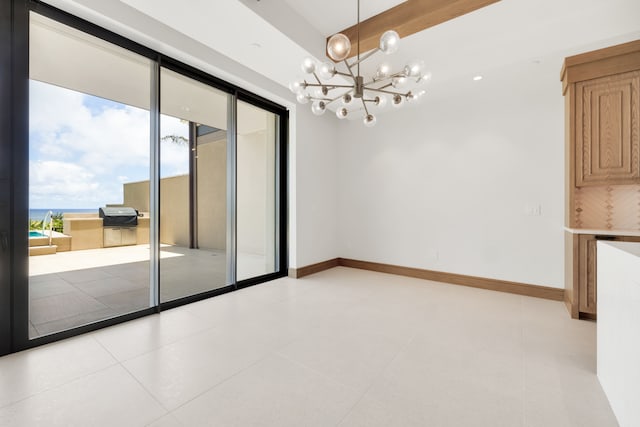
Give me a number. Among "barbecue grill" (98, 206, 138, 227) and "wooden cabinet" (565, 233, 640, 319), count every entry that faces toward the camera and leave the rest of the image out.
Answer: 2

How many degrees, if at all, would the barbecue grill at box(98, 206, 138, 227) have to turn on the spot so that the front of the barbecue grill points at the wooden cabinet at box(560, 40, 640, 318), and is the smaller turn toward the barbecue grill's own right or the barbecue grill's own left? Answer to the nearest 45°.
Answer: approximately 45° to the barbecue grill's own left

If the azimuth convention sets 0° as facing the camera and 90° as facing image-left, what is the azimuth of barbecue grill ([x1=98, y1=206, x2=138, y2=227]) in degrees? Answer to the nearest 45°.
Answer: approximately 0°

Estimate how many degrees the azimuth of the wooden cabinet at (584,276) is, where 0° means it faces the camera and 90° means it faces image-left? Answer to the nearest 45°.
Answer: approximately 0°
